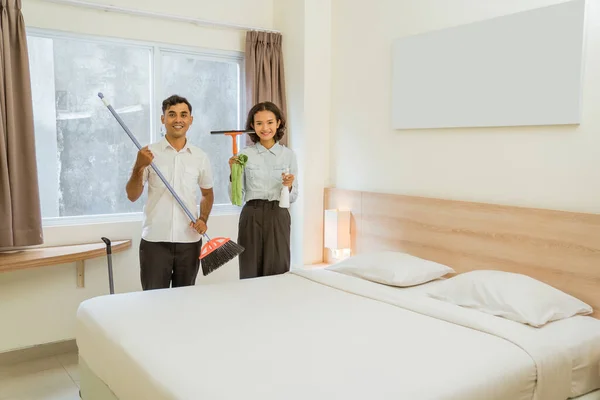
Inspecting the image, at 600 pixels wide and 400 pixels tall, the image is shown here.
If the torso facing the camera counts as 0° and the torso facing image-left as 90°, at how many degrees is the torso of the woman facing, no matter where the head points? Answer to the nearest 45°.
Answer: approximately 0°

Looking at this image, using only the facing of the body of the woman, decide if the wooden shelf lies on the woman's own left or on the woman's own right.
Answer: on the woman's own right

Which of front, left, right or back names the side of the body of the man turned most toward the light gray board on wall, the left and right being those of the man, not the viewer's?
left

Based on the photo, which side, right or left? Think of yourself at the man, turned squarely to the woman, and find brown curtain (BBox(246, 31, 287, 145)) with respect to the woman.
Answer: left

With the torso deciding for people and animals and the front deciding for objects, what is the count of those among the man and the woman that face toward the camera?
2
